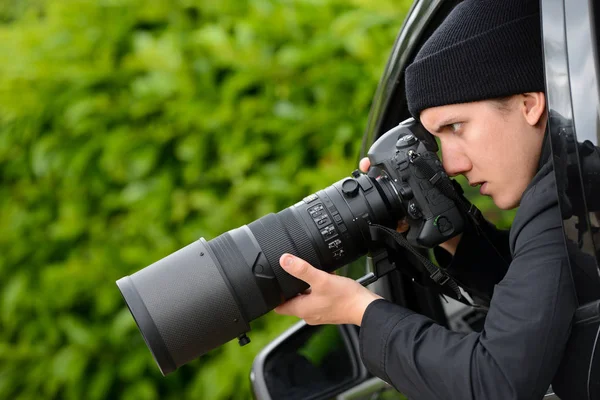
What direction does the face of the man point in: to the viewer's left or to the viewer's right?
to the viewer's left

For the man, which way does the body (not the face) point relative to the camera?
to the viewer's left

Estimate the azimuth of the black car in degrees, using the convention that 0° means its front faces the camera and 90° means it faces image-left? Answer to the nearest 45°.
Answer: approximately 135°
